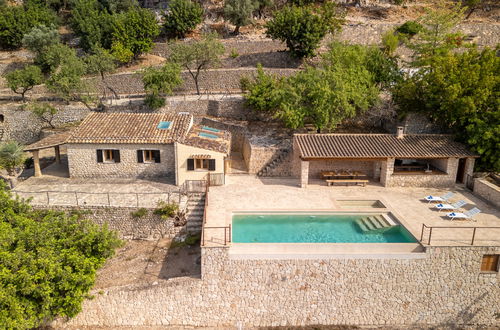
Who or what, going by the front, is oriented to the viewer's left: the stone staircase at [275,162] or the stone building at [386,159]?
the stone staircase

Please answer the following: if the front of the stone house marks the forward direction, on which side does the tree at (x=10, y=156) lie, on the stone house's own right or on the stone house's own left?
on the stone house's own right

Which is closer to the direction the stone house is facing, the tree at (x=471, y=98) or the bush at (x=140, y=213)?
the bush

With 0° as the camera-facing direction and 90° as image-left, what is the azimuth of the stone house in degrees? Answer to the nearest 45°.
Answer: approximately 0°

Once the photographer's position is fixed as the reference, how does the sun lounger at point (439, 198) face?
facing to the left of the viewer

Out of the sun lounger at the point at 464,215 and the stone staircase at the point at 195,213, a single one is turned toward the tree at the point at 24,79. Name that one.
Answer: the sun lounger

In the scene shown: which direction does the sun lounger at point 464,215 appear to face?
to the viewer's left

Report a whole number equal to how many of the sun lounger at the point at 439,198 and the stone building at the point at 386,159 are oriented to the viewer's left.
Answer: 1

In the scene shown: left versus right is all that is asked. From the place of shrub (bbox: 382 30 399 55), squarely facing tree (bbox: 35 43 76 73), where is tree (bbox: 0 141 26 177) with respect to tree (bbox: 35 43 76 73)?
left
